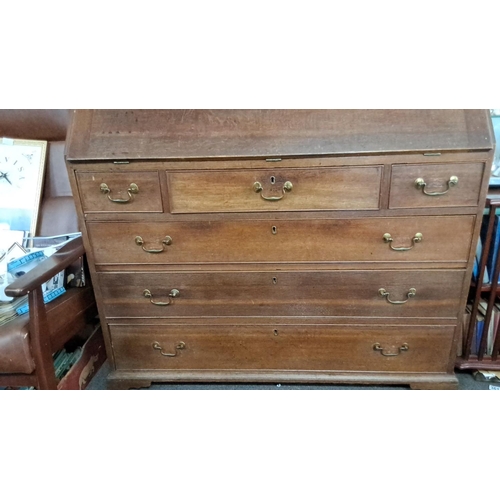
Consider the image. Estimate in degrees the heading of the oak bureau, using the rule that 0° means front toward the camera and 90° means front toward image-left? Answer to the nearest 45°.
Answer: approximately 0°

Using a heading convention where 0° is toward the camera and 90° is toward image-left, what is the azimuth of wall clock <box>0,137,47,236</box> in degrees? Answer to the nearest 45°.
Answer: approximately 0°

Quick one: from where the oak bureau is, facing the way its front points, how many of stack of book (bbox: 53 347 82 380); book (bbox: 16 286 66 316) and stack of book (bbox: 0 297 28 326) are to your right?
3

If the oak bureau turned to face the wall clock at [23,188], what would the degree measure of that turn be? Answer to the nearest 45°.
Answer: approximately 90° to its right

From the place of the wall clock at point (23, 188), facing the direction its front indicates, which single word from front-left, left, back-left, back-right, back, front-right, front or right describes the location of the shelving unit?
front-left

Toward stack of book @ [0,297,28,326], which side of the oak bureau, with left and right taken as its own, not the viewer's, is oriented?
right

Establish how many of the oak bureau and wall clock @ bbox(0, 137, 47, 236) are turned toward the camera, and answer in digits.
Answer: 2

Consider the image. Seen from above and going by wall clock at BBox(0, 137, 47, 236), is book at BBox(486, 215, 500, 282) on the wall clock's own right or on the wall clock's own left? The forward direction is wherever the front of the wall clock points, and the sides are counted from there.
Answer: on the wall clock's own left
